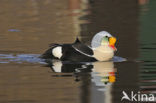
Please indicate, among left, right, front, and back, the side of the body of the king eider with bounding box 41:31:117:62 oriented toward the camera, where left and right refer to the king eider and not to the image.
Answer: right
